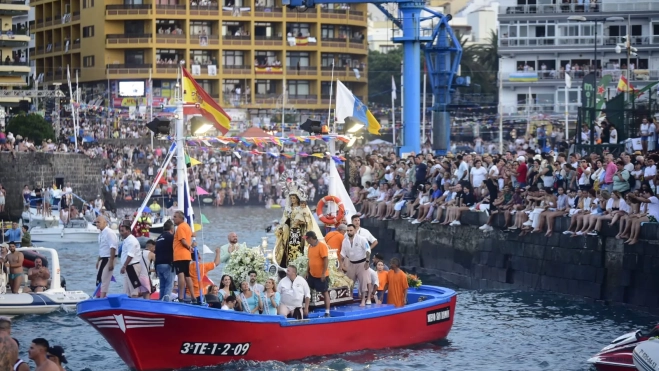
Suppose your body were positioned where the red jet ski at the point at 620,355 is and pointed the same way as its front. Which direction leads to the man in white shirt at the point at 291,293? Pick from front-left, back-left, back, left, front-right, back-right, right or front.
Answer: front

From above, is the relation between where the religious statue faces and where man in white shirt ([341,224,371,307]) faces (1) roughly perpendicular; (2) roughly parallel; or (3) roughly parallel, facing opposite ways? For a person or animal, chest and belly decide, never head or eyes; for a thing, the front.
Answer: roughly parallel

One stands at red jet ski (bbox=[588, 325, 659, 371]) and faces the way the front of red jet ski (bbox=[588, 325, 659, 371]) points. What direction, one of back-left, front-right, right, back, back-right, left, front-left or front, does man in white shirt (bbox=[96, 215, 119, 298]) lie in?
front

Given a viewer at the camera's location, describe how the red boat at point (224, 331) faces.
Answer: facing the viewer and to the left of the viewer

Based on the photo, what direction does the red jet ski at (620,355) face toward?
to the viewer's left

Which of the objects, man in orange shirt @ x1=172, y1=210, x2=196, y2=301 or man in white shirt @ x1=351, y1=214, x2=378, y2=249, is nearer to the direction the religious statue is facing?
the man in orange shirt

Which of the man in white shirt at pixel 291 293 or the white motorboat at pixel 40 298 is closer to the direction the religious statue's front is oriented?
the man in white shirt
